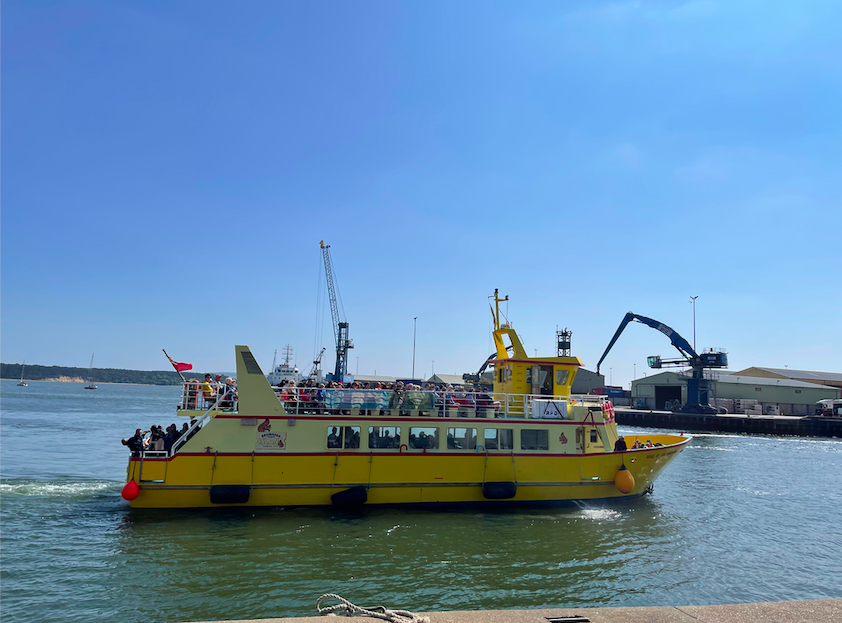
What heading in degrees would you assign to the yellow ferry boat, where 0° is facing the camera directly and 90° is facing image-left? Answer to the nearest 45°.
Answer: approximately 270°
